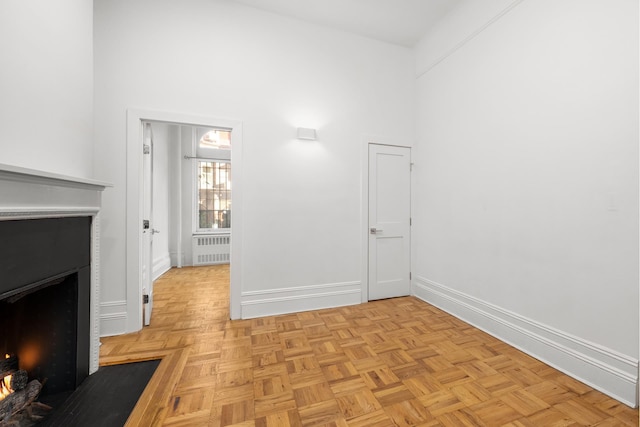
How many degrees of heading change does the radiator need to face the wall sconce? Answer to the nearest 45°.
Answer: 0° — it already faces it

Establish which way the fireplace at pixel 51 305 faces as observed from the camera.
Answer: facing the viewer and to the right of the viewer

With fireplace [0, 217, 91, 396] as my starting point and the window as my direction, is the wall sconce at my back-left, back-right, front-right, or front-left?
front-right

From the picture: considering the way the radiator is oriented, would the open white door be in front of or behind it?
in front

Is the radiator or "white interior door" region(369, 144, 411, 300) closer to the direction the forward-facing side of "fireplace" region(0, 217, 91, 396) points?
the white interior door

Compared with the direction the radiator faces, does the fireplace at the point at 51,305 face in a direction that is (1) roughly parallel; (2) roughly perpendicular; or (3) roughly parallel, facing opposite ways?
roughly perpendicular

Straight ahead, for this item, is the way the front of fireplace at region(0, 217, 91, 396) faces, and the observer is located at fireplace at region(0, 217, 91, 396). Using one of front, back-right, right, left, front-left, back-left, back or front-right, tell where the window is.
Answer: left

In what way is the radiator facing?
toward the camera

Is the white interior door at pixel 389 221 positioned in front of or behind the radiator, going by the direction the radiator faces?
in front

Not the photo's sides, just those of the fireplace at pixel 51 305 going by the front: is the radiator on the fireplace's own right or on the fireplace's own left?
on the fireplace's own left

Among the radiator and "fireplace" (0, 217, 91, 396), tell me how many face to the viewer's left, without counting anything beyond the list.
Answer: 0
